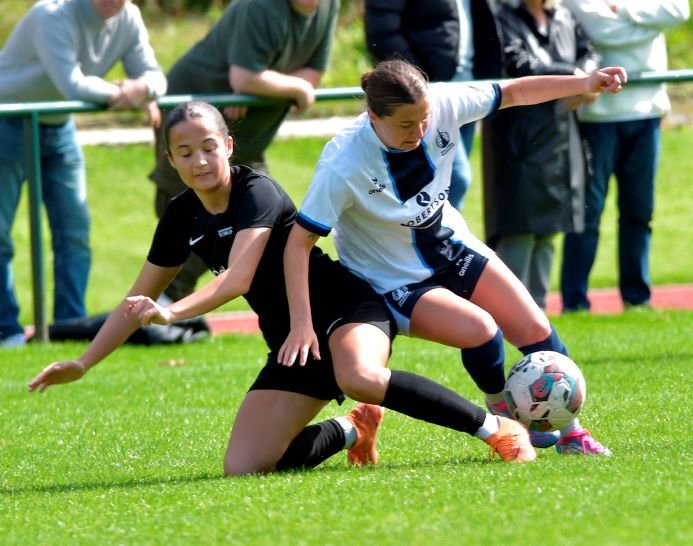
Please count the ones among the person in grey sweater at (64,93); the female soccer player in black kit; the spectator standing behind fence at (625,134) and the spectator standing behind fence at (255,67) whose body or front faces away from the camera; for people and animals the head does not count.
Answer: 0

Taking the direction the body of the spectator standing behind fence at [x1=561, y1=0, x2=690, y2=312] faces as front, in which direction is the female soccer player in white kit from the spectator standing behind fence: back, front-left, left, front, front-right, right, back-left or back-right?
front

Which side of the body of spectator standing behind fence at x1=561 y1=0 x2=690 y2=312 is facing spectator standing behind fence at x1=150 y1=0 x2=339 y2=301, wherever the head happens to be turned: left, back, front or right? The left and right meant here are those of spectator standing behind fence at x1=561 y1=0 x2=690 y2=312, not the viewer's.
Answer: right

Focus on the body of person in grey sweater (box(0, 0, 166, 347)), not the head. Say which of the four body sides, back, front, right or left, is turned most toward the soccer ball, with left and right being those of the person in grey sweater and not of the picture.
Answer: front

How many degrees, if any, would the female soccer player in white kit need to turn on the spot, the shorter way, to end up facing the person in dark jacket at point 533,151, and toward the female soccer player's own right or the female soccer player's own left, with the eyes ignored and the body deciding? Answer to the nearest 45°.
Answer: approximately 135° to the female soccer player's own left

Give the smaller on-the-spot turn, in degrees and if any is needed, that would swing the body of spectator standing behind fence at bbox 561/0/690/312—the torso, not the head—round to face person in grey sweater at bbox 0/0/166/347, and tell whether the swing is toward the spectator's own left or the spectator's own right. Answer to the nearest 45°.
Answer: approximately 90° to the spectator's own right

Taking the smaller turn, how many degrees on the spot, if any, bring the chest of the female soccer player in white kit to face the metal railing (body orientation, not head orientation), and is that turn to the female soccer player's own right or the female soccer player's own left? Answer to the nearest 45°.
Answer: approximately 180°

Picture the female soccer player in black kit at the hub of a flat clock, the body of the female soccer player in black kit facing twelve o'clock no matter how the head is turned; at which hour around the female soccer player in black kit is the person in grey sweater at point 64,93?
The person in grey sweater is roughly at 4 o'clock from the female soccer player in black kit.

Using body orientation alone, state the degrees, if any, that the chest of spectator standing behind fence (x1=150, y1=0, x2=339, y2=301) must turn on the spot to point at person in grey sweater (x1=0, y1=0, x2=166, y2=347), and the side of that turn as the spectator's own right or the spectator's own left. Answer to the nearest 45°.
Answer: approximately 135° to the spectator's own right

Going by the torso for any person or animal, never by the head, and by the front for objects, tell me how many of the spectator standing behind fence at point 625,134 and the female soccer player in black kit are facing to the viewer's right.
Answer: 0

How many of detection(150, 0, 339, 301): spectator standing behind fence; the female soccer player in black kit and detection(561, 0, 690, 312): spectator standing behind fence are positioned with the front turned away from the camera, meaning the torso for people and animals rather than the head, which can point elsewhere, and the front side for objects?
0

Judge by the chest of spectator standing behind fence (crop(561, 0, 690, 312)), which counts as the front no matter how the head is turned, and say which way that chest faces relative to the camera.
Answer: toward the camera

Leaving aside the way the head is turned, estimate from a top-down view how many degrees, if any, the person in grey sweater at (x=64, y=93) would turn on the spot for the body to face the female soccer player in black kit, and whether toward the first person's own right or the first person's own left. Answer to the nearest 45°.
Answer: approximately 45° to the first person's own right

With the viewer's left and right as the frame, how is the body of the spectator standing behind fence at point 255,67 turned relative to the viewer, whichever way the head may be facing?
facing the viewer and to the right of the viewer
